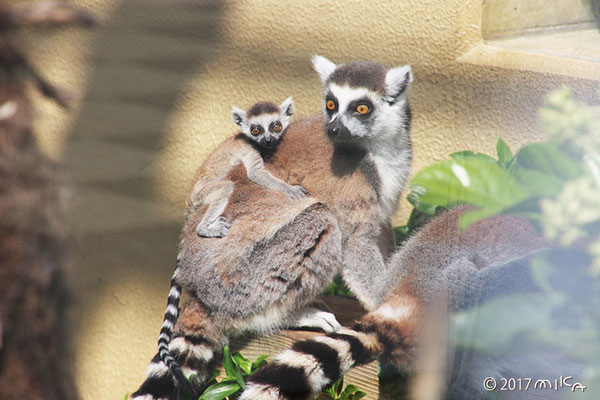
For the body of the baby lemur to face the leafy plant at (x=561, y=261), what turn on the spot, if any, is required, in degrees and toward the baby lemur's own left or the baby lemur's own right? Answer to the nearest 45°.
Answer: approximately 90° to the baby lemur's own right

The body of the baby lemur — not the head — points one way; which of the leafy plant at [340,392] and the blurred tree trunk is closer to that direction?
the leafy plant

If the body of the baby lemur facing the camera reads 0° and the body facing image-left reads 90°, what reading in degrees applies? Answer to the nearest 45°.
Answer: approximately 270°

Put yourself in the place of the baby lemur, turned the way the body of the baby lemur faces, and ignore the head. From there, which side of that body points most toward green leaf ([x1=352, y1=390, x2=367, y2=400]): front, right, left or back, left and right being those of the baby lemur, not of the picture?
right

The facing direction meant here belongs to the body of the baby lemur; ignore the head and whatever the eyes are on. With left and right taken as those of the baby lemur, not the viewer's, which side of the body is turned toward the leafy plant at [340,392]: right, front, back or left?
right
